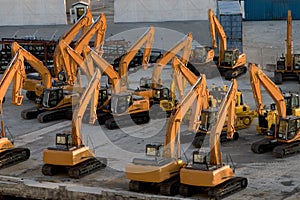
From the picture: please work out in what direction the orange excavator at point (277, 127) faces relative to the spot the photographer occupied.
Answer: facing the viewer and to the left of the viewer

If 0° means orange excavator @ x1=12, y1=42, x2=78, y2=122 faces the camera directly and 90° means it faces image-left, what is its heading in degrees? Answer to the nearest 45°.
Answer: approximately 45°

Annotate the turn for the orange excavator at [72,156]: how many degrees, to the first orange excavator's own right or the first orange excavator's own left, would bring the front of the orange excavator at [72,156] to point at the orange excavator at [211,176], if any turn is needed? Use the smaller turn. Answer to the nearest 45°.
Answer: approximately 90° to the first orange excavator's own right

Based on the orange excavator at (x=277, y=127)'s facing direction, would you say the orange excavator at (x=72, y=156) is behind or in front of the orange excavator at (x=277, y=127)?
in front

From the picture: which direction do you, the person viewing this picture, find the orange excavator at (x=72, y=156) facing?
facing away from the viewer and to the right of the viewer

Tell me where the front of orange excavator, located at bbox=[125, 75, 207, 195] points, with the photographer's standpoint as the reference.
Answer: facing away from the viewer and to the right of the viewer

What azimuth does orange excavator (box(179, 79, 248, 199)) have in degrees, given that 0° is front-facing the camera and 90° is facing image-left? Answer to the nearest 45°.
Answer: approximately 225°
